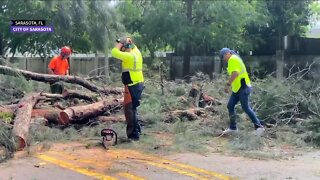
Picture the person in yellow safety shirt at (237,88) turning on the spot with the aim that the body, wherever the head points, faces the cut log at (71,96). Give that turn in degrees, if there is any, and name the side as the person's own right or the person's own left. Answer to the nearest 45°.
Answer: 0° — they already face it

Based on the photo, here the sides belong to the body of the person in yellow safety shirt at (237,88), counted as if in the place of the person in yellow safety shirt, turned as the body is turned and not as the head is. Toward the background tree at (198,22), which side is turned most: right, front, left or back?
right

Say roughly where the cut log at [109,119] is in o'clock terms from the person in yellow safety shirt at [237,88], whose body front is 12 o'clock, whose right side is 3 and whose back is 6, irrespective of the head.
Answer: The cut log is roughly at 12 o'clock from the person in yellow safety shirt.

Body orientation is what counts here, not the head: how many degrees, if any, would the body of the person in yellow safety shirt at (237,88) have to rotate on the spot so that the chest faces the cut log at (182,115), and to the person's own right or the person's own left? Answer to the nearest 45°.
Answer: approximately 45° to the person's own right

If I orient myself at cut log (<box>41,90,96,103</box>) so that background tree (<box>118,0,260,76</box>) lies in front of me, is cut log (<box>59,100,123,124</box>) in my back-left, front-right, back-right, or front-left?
back-right

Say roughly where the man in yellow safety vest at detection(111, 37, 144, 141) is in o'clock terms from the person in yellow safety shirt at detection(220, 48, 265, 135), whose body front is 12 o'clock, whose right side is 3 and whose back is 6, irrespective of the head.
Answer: the man in yellow safety vest at detection(111, 37, 144, 141) is roughly at 11 o'clock from the person in yellow safety shirt at detection(220, 48, 265, 135).

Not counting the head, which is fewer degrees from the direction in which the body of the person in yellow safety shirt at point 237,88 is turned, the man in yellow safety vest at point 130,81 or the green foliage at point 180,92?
the man in yellow safety vest

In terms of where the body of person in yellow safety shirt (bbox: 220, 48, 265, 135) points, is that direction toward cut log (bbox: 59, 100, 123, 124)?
yes

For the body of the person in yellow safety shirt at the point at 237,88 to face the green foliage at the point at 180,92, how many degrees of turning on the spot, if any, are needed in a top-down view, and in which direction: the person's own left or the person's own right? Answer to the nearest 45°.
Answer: approximately 45° to the person's own right

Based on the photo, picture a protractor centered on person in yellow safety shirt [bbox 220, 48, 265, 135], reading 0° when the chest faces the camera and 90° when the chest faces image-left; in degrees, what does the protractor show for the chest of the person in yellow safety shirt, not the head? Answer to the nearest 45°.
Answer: approximately 90°

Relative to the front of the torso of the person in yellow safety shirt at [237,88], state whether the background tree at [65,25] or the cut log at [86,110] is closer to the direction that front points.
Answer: the cut log
